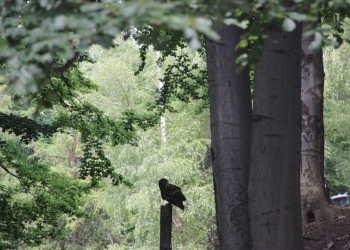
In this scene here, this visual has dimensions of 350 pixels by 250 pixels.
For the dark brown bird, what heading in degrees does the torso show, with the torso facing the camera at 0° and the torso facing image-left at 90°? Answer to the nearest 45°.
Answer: approximately 90°

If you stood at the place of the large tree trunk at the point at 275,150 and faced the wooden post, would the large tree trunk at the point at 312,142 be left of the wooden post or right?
right

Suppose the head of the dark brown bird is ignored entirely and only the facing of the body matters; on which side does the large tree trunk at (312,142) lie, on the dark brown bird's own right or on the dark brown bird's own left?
on the dark brown bird's own right
